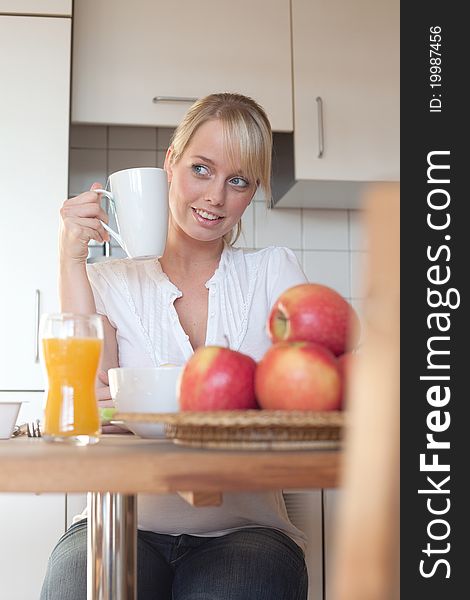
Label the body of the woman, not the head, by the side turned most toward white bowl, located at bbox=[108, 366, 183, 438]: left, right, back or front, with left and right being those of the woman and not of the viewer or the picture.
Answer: front

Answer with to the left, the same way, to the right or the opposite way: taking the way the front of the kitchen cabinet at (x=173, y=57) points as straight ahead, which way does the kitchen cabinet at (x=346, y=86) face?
the same way

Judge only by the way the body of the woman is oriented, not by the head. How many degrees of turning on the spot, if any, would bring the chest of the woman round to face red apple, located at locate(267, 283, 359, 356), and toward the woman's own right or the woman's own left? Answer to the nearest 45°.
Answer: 0° — they already face it

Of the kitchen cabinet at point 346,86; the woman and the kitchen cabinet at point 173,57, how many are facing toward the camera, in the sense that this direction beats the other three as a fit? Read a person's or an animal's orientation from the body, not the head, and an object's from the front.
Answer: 3

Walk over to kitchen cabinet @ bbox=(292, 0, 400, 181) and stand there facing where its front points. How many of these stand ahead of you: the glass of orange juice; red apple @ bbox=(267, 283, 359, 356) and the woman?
3

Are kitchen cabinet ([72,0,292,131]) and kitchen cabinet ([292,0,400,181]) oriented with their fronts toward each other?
no

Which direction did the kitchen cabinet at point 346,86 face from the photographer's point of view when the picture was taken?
facing the viewer

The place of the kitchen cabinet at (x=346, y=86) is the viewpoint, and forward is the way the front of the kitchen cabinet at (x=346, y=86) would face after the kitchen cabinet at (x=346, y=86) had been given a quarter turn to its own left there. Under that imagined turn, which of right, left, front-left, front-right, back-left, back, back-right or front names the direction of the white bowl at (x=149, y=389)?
right

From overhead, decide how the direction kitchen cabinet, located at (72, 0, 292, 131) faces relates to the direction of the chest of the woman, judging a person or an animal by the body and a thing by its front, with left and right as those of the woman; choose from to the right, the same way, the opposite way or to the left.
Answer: the same way

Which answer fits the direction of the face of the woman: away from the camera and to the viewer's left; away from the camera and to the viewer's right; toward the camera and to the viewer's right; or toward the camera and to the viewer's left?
toward the camera and to the viewer's right

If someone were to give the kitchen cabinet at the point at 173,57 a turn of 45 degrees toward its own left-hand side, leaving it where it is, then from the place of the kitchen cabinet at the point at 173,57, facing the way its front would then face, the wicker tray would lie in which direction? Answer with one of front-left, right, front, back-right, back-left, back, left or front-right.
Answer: front-right

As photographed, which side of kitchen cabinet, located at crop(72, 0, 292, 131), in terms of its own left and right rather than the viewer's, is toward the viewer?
front

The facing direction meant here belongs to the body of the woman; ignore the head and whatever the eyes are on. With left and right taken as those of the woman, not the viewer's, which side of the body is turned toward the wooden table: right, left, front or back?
front

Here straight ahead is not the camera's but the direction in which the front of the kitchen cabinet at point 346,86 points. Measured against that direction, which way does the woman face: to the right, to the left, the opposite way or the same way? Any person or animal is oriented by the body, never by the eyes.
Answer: the same way

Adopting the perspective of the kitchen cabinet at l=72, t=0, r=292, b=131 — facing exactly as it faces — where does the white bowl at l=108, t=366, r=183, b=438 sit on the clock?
The white bowl is roughly at 12 o'clock from the kitchen cabinet.

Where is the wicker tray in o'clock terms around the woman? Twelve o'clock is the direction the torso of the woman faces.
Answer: The wicker tray is roughly at 12 o'clock from the woman.
